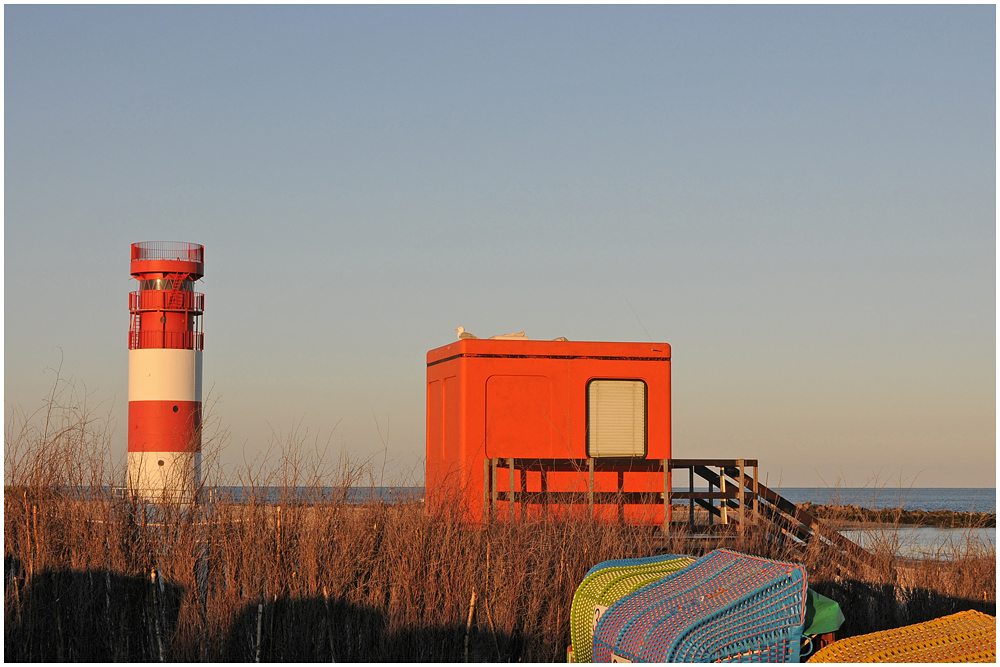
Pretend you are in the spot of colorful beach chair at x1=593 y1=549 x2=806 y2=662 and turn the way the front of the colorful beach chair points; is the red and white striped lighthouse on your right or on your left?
on your left

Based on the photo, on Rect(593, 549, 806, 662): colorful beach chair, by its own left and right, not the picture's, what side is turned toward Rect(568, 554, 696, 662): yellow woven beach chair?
left

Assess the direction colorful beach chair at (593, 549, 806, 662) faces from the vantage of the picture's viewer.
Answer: facing away from the viewer and to the right of the viewer

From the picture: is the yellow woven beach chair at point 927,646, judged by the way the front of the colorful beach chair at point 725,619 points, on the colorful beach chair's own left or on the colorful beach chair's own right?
on the colorful beach chair's own right
